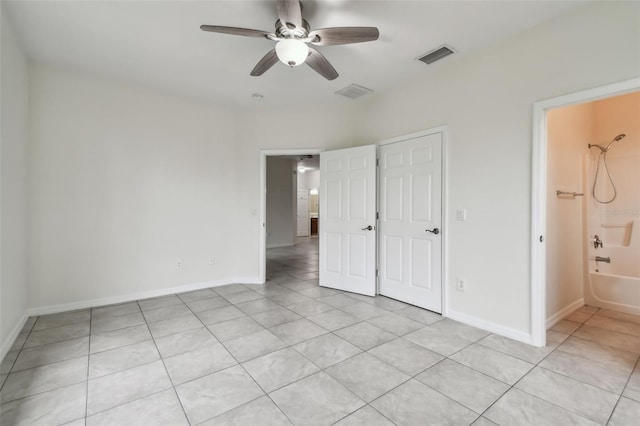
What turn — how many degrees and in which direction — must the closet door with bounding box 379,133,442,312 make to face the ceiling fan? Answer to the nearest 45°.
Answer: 0° — it already faces it

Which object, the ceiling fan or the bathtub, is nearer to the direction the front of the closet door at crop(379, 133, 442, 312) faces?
the ceiling fan

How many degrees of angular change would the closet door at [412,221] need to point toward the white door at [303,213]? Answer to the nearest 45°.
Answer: approximately 90° to its right

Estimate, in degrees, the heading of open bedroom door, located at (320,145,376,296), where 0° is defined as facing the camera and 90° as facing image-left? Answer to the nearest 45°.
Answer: approximately 45°

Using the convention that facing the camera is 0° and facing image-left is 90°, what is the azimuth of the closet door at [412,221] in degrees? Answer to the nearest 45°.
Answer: approximately 45°

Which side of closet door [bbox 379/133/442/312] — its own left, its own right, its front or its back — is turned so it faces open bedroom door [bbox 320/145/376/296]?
right

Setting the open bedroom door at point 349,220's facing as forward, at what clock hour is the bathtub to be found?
The bathtub is roughly at 8 o'clock from the open bedroom door.
